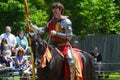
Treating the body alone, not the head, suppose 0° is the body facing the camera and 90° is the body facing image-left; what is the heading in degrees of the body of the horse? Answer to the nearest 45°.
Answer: approximately 45°

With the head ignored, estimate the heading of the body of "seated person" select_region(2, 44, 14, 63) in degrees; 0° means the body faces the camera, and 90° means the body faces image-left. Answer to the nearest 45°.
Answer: approximately 315°

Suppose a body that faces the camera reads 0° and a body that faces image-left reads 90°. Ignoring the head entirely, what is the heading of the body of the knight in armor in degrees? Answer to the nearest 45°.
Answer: approximately 45°

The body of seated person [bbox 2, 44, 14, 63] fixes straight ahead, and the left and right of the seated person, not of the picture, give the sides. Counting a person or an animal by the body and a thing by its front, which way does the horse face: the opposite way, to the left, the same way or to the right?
to the right

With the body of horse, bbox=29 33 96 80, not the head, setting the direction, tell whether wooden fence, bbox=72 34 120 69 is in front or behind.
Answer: behind

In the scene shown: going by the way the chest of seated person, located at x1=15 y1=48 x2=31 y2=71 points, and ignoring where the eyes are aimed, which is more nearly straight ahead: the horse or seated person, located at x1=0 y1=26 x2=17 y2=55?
the horse
